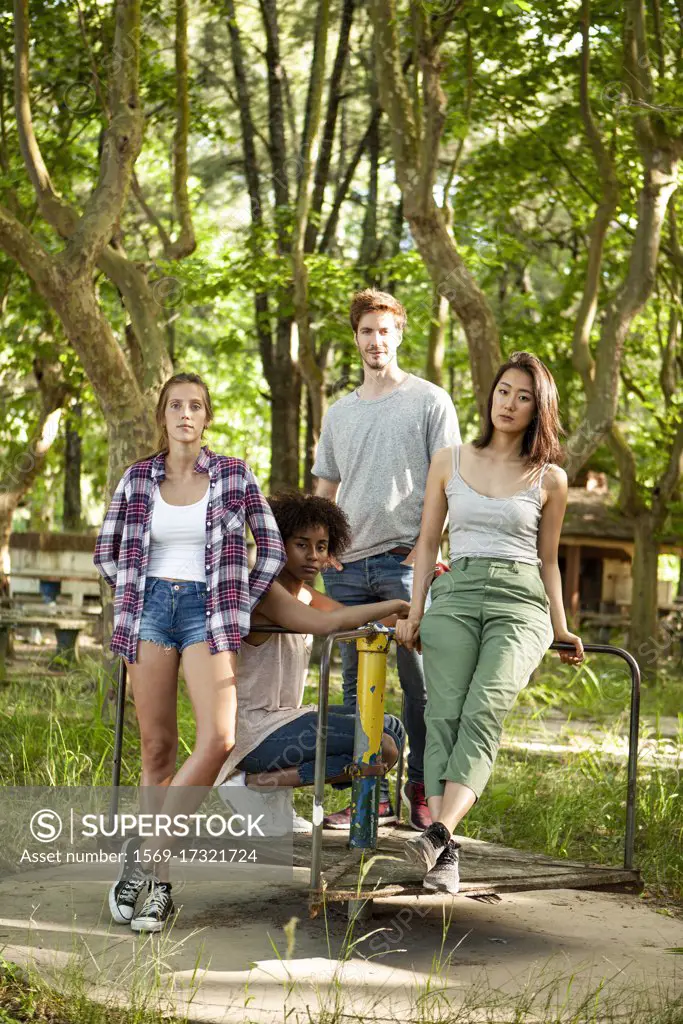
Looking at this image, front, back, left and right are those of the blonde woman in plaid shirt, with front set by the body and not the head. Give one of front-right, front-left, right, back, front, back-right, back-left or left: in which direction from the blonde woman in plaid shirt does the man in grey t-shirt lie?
back-left

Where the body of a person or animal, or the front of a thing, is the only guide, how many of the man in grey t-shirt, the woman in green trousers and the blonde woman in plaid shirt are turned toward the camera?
3

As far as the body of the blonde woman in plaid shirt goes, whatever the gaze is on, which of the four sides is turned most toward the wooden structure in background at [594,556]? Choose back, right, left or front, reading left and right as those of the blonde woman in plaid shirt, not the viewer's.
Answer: back

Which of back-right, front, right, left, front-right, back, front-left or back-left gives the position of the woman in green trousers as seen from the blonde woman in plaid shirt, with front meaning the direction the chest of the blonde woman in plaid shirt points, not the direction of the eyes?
left

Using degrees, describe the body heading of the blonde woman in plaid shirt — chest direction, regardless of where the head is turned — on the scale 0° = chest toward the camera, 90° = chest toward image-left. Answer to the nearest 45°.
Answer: approximately 0°

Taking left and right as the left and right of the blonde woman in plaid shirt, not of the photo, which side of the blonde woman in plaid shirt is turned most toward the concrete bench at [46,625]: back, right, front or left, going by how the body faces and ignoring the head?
back

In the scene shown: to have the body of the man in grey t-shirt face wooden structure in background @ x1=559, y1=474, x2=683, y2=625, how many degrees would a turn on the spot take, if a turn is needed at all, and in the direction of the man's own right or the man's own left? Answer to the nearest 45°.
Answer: approximately 180°

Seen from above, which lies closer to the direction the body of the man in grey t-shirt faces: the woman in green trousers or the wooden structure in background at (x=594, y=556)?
the woman in green trousers

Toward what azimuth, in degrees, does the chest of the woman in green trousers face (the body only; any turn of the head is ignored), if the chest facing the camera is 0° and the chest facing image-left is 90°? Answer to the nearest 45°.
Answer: approximately 0°
